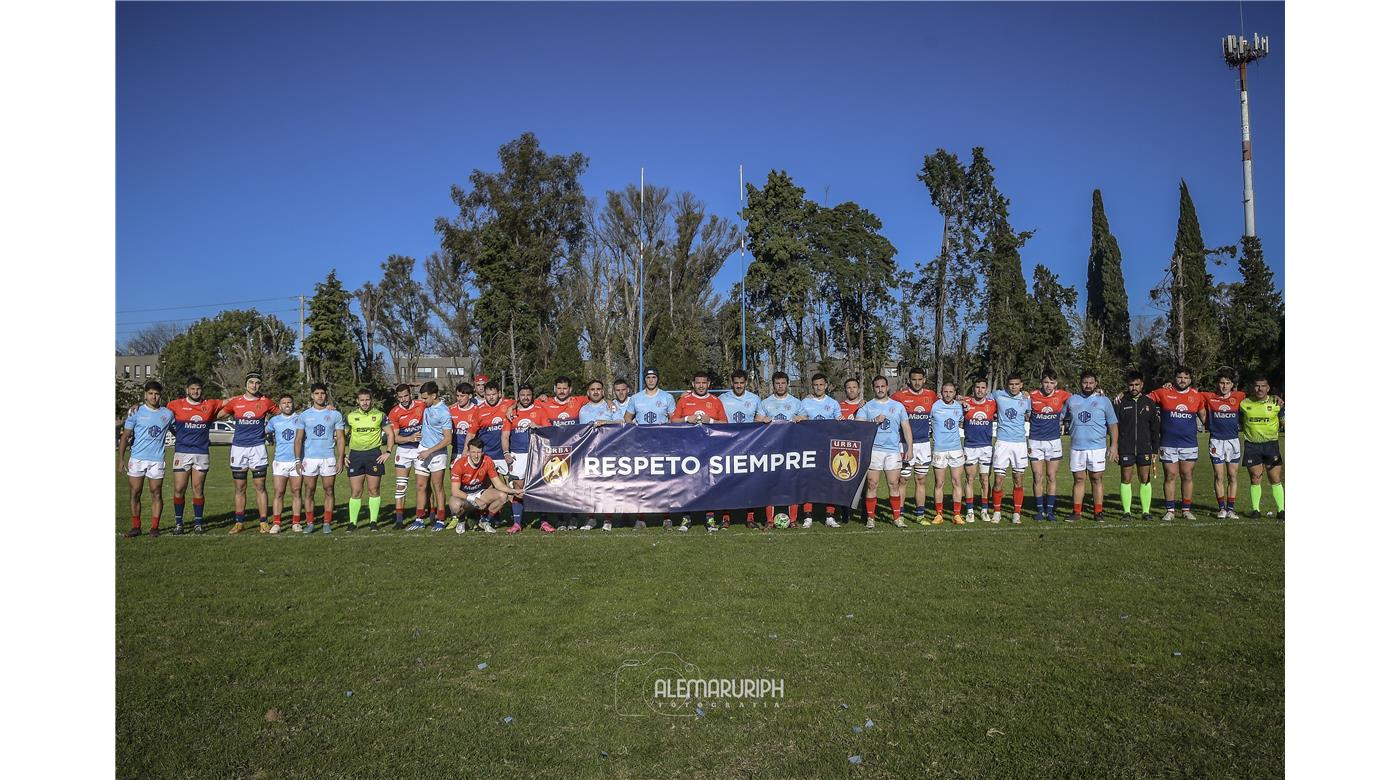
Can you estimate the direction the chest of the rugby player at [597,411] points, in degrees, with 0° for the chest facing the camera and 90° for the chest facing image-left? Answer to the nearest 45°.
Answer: approximately 0°

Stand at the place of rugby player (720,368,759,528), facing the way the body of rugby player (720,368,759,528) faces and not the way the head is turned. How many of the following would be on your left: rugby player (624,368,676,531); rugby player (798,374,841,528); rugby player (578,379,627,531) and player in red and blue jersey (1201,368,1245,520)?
2

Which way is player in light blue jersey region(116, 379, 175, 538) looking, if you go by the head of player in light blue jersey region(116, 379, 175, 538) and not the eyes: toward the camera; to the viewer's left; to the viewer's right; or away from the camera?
toward the camera

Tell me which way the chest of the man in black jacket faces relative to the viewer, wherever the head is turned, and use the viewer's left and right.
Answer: facing the viewer

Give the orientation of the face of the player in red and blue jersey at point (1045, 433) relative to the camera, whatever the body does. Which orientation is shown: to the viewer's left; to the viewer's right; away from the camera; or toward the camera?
toward the camera

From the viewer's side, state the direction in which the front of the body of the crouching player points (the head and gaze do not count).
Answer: toward the camera

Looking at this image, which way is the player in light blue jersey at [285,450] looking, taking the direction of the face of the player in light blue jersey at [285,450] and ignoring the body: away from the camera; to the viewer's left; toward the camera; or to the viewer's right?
toward the camera

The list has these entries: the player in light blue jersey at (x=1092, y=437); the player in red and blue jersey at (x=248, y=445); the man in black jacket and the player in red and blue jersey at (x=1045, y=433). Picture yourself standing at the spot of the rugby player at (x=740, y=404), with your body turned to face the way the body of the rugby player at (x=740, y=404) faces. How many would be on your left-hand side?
3

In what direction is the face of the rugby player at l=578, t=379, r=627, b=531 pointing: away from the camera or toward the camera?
toward the camera

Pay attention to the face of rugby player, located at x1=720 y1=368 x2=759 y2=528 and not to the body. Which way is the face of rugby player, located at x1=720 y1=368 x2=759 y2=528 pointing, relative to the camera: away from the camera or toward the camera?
toward the camera

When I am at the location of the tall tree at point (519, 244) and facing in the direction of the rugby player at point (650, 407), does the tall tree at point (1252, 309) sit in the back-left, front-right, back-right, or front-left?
front-left

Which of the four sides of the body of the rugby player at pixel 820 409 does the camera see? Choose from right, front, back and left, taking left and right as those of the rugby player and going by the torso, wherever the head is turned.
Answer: front

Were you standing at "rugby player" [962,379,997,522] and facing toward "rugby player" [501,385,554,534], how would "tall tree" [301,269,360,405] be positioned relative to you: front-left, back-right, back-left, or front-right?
front-right

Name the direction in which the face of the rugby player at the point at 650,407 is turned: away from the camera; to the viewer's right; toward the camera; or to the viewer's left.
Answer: toward the camera

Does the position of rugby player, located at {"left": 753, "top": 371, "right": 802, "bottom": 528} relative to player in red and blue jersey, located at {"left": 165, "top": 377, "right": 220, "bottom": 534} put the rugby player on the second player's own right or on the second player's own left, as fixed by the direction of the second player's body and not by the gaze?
on the second player's own left
